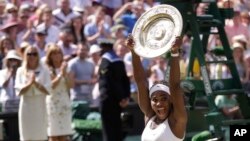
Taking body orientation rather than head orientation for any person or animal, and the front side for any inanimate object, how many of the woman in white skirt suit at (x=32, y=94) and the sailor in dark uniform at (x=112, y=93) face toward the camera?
1

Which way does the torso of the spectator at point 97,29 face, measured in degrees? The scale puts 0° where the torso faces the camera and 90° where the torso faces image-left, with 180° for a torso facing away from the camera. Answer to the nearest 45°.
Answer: approximately 315°

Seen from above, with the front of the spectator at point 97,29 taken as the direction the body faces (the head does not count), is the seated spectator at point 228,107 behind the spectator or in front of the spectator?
in front
